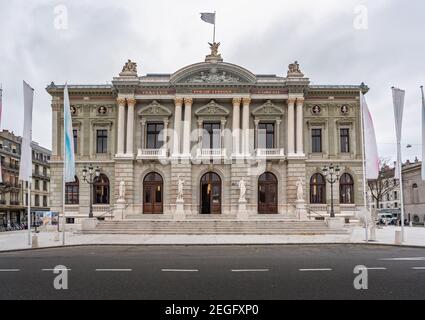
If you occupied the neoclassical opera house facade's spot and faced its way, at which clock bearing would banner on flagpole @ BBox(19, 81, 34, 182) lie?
The banner on flagpole is roughly at 1 o'clock from the neoclassical opera house facade.

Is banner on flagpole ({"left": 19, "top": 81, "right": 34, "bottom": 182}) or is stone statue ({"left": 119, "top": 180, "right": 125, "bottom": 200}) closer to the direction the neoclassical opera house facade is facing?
the banner on flagpole

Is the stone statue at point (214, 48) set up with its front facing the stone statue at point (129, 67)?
no

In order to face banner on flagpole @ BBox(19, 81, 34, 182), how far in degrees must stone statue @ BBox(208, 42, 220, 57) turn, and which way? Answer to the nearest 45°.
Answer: approximately 45° to its right

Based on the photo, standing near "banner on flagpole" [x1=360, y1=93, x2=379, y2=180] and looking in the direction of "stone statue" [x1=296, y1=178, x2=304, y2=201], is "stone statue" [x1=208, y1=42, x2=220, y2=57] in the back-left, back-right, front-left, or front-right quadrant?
front-left

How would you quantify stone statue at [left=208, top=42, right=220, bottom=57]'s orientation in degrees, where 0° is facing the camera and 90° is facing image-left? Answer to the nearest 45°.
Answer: approximately 0°
